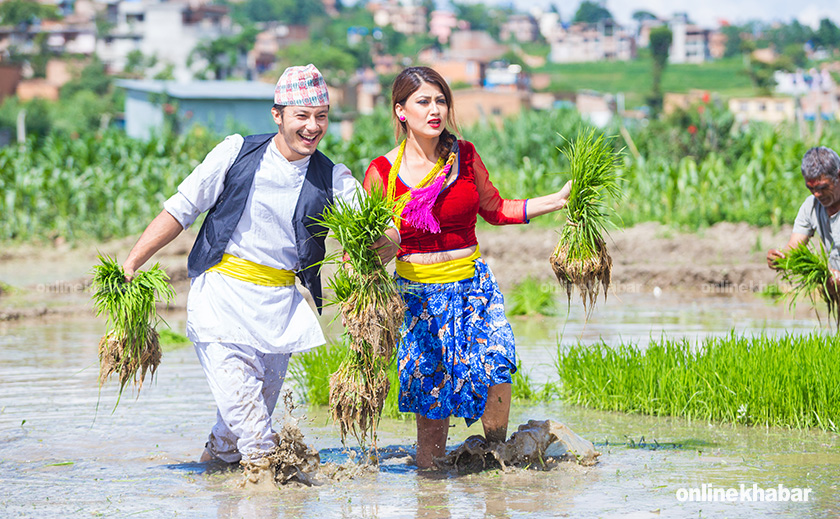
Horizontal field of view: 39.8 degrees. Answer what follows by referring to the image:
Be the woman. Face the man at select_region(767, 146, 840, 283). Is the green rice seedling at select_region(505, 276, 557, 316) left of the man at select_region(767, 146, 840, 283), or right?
left

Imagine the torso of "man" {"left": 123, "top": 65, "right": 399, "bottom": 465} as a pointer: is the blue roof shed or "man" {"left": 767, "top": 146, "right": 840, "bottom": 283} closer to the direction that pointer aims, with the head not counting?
the man

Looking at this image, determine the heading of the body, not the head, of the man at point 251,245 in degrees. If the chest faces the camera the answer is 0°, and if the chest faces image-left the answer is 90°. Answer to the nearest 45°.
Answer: approximately 315°

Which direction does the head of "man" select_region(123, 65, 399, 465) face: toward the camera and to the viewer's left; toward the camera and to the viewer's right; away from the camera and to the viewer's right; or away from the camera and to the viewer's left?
toward the camera and to the viewer's right

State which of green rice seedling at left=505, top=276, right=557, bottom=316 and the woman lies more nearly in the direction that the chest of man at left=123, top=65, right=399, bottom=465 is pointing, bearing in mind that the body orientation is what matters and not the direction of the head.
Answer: the woman

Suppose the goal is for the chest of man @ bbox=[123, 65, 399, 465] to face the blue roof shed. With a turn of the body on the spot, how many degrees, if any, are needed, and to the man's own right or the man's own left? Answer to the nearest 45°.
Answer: approximately 135° to the man's own left

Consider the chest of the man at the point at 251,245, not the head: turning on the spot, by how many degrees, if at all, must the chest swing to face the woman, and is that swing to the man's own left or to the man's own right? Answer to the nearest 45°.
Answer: approximately 45° to the man's own left
